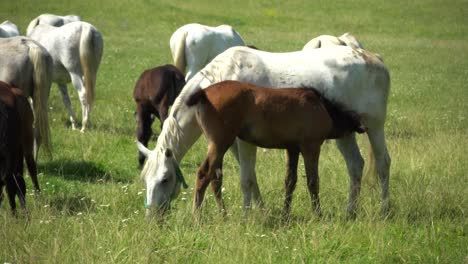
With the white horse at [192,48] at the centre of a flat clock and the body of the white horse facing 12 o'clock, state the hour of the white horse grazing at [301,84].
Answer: The white horse grazing is roughly at 4 o'clock from the white horse.

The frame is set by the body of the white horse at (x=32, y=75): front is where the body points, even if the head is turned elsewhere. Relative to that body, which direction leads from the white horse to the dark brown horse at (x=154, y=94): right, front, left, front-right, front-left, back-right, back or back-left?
back-right

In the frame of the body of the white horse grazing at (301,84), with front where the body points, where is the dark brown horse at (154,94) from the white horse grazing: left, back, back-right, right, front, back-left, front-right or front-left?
front-right

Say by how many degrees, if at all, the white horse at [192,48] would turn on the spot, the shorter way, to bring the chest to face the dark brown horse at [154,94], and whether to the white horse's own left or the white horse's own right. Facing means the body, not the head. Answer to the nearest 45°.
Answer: approximately 135° to the white horse's own right

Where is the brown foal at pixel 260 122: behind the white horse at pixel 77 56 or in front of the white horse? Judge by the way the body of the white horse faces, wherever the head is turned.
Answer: behind

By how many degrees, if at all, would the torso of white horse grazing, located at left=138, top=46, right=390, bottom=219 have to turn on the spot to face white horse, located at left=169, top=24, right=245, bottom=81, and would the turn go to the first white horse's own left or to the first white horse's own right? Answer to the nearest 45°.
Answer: approximately 90° to the first white horse's own right

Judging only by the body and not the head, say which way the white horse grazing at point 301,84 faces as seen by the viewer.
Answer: to the viewer's left

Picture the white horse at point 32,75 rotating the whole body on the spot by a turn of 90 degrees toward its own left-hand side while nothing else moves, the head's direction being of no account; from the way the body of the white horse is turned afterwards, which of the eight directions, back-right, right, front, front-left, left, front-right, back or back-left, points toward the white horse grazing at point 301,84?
left

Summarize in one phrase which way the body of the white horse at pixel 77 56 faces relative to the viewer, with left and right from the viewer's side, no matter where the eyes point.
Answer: facing away from the viewer and to the left of the viewer
